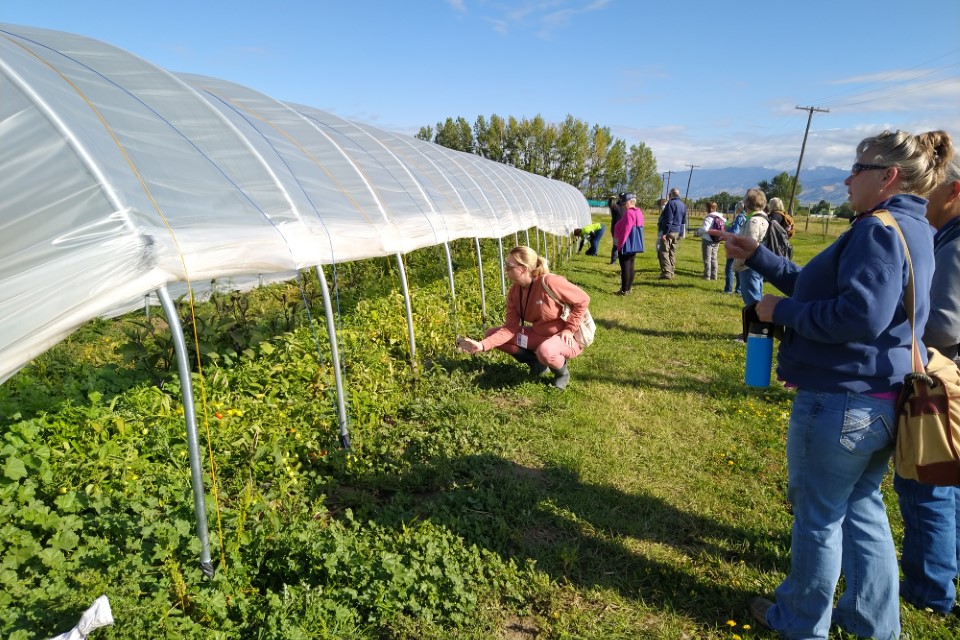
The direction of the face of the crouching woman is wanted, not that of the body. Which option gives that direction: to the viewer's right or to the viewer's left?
to the viewer's left

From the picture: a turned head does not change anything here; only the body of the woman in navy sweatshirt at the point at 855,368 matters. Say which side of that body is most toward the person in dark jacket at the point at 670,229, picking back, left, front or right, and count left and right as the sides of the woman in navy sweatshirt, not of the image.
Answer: right

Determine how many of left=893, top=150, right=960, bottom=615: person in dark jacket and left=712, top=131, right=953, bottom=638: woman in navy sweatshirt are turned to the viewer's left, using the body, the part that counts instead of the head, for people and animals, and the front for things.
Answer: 2

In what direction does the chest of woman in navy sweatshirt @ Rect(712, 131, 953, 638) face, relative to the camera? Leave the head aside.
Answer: to the viewer's left

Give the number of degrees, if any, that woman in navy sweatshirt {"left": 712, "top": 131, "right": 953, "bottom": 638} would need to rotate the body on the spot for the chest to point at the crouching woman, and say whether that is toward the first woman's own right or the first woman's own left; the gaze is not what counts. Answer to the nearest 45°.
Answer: approximately 45° to the first woman's own right

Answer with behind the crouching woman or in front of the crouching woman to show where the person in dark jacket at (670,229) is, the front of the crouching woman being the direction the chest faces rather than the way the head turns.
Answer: behind

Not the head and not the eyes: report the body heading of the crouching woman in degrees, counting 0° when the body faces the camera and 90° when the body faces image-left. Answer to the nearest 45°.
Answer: approximately 45°

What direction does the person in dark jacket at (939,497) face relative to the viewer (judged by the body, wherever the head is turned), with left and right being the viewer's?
facing to the left of the viewer

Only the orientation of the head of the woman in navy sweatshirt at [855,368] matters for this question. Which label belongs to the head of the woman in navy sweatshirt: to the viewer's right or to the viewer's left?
to the viewer's left
